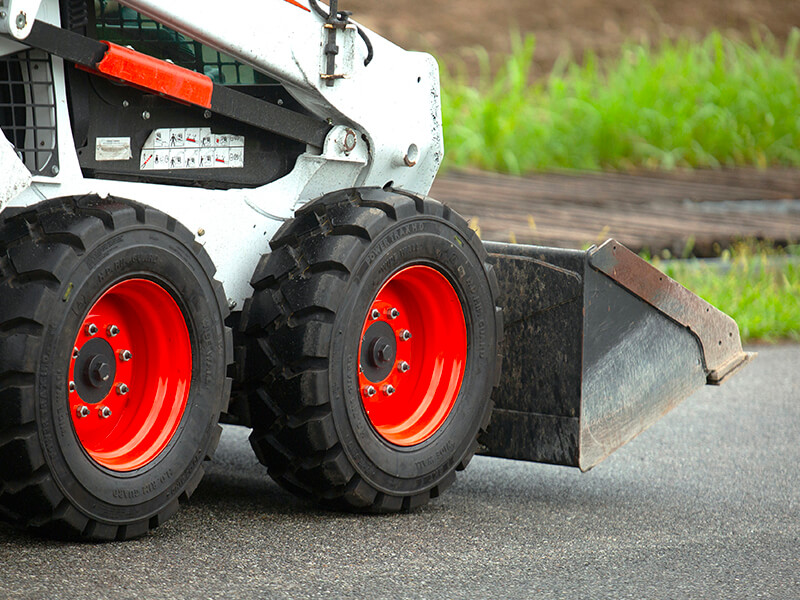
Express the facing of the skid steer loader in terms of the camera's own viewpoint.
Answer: facing away from the viewer and to the right of the viewer
